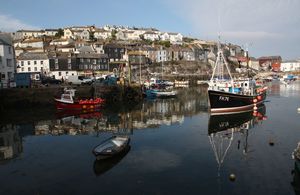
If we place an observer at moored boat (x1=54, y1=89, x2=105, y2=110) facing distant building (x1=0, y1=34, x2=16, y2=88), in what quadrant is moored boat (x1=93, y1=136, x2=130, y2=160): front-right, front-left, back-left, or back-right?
back-left

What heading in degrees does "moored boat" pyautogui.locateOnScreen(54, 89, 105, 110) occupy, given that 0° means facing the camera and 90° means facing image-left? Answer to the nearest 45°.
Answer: approximately 90°

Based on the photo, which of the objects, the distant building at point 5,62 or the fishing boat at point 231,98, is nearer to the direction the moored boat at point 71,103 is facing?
the distant building

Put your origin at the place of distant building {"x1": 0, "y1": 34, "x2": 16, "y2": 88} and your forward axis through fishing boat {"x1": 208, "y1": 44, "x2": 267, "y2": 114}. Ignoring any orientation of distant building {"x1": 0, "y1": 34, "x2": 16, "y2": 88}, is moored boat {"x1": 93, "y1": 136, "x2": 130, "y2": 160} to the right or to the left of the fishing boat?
right

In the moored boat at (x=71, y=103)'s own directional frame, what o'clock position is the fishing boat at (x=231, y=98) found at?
The fishing boat is roughly at 7 o'clock from the moored boat.

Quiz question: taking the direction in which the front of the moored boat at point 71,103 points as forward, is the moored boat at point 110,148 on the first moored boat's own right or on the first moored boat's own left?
on the first moored boat's own left

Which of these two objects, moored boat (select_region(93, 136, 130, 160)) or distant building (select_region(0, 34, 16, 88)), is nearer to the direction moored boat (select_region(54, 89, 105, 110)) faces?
the distant building
